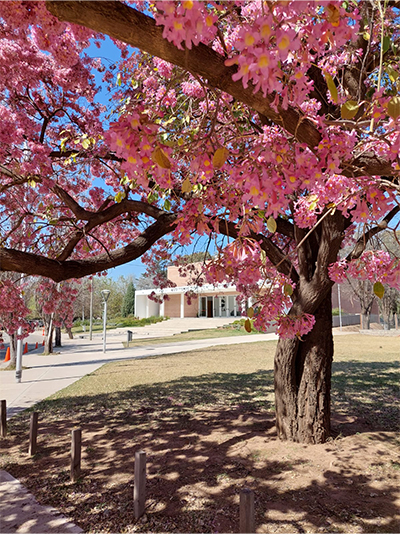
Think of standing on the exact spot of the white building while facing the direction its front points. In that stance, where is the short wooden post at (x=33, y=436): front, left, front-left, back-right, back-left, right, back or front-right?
front

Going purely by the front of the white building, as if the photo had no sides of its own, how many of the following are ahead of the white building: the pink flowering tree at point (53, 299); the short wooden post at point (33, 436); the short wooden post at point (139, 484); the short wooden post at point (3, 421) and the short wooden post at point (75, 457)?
5

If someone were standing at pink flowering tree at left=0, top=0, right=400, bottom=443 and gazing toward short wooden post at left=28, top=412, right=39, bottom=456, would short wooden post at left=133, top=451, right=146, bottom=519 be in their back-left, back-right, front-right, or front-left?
front-left

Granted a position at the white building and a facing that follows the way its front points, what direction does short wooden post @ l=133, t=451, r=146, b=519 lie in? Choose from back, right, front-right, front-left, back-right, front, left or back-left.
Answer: front

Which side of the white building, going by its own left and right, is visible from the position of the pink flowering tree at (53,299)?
front

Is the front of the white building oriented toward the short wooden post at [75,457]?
yes

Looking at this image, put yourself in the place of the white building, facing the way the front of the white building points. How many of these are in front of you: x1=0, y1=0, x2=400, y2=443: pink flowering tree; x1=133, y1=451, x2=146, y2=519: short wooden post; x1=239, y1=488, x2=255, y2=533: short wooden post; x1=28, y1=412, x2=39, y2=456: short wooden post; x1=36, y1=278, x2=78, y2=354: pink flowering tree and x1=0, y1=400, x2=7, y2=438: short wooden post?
6

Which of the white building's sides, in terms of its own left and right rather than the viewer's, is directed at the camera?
front

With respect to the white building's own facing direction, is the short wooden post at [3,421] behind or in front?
in front

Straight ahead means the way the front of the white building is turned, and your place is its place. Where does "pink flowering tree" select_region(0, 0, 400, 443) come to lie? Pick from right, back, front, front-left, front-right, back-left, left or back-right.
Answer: front

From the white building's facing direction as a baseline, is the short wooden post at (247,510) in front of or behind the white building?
in front
